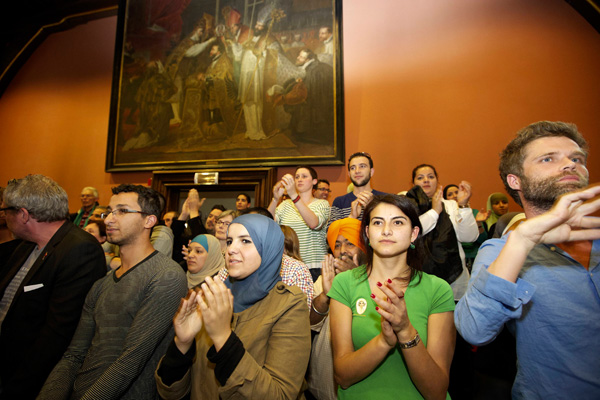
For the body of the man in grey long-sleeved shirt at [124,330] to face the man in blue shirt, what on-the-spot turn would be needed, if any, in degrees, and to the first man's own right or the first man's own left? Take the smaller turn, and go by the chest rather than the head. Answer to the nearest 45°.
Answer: approximately 90° to the first man's own left

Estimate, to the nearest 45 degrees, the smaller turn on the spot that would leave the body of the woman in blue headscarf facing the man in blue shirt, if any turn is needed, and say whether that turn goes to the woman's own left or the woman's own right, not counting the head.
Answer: approximately 90° to the woman's own left

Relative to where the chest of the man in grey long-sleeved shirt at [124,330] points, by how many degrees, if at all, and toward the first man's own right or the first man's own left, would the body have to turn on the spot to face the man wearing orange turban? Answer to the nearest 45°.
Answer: approximately 90° to the first man's own left

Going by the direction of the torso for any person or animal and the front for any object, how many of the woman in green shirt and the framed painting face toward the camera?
2
